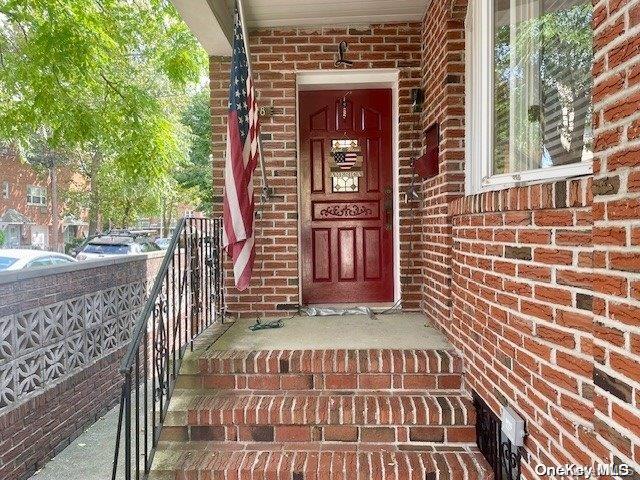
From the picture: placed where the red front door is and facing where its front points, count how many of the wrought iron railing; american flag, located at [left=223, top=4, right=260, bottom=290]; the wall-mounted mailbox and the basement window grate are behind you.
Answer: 0

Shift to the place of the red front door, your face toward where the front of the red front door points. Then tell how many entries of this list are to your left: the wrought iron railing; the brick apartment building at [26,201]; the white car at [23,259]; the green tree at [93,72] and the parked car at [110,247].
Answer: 0

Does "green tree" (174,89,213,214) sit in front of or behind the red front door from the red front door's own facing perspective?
behind

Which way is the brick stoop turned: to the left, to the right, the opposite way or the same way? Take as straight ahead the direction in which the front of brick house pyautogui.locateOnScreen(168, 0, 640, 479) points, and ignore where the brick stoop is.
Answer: the same way

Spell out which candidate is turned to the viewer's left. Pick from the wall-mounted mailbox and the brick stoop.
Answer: the wall-mounted mailbox

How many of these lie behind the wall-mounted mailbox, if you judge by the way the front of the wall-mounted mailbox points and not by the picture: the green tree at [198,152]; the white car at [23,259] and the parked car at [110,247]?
0

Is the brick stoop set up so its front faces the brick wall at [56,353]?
no

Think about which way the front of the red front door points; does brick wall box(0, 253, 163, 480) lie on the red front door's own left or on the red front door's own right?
on the red front door's own right

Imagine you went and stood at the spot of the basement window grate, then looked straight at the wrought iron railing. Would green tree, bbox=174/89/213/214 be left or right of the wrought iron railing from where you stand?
right

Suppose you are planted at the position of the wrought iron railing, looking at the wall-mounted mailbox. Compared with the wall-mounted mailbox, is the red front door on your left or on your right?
left

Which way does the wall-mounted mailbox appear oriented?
to the viewer's left

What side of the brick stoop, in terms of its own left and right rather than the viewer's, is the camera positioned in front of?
front

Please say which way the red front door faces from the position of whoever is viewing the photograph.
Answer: facing the viewer

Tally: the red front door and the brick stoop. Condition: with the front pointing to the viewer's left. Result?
0

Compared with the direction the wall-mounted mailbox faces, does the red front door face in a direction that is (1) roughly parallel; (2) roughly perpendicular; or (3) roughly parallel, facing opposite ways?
roughly perpendicular

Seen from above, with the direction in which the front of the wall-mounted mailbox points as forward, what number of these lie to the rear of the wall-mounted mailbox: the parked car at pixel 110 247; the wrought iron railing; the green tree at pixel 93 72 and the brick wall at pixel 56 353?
0
